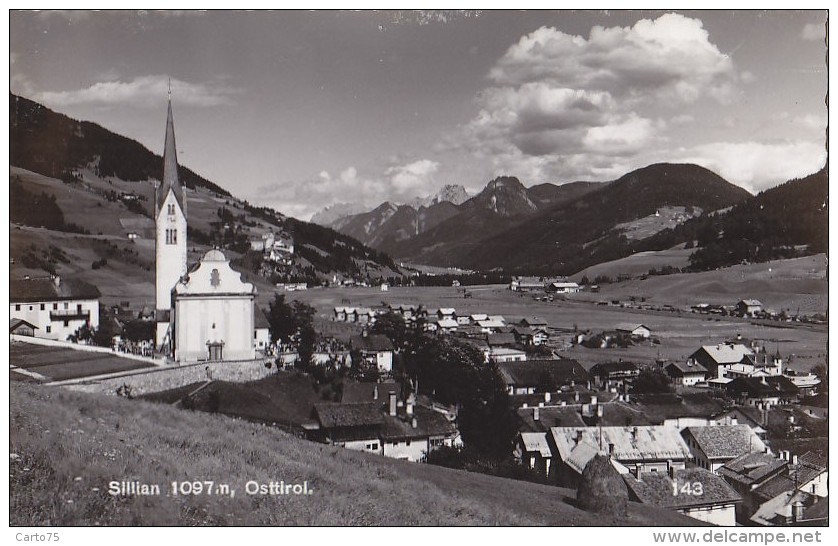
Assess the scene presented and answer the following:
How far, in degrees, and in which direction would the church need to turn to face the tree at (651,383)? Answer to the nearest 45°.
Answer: approximately 90° to its left

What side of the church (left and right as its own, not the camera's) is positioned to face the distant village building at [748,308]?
back

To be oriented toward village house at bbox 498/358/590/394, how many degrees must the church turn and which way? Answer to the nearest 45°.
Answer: approximately 90° to its left

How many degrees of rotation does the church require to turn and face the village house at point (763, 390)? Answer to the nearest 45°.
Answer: approximately 45° to its left

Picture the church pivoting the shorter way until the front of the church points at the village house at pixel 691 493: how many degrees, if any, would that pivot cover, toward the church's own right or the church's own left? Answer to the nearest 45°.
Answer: approximately 45° to the church's own left

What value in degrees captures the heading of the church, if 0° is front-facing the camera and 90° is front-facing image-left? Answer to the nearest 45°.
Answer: approximately 0°

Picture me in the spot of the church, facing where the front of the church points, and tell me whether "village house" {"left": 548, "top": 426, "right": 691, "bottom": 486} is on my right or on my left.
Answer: on my left

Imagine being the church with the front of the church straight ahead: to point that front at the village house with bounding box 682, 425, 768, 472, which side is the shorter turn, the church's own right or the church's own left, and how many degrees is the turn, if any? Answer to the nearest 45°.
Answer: approximately 45° to the church's own left

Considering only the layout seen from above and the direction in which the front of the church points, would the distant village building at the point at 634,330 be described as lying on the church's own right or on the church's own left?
on the church's own left

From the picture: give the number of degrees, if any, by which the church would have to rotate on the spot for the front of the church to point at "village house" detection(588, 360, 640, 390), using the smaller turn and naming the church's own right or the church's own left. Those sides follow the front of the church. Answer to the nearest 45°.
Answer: approximately 90° to the church's own left

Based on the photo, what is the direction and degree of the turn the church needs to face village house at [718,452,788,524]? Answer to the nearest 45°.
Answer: approximately 45° to its left

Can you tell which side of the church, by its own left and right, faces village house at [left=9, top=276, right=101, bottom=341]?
right

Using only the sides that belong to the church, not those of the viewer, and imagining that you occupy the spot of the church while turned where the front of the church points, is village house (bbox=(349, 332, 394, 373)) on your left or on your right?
on your left

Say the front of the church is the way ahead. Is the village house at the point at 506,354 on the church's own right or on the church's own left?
on the church's own left
